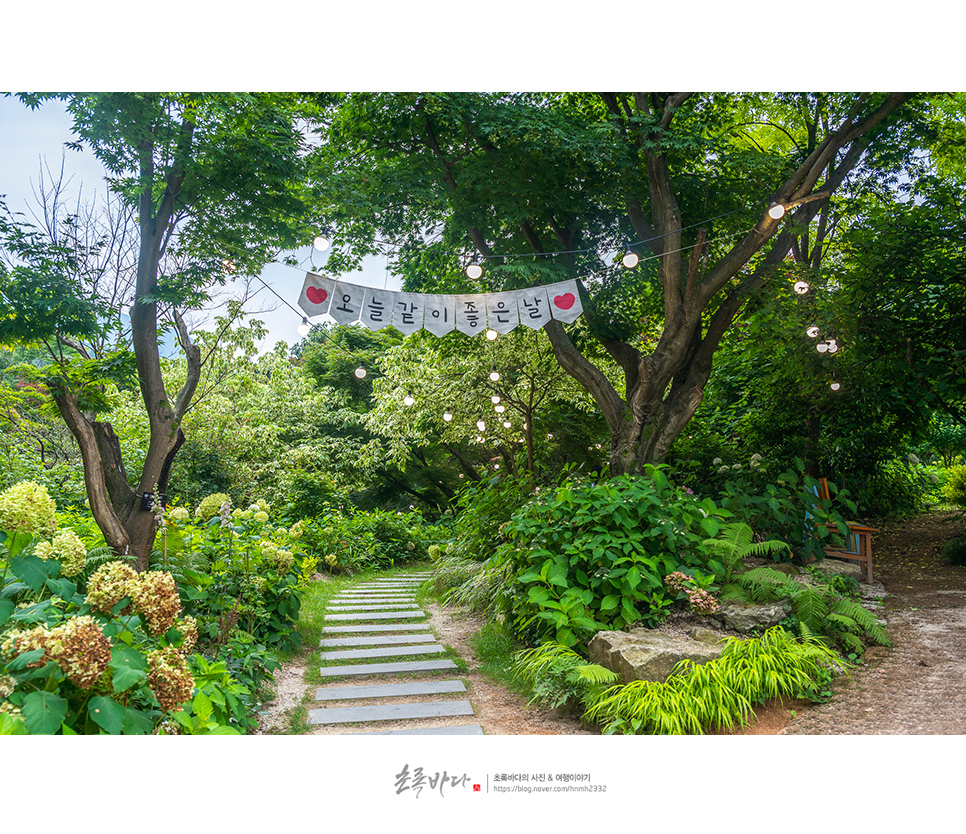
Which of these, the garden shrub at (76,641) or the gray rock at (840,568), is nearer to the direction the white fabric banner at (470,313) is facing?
the garden shrub

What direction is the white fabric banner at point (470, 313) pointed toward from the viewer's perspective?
toward the camera
